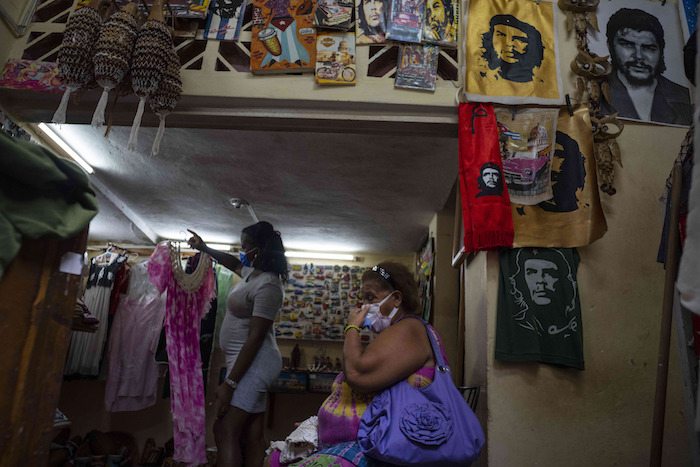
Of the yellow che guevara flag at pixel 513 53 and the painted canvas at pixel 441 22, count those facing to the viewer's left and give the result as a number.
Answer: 0

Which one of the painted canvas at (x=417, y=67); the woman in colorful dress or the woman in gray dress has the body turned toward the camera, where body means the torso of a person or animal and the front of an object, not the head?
the painted canvas

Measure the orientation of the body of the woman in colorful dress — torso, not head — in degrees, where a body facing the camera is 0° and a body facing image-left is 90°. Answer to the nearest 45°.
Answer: approximately 90°

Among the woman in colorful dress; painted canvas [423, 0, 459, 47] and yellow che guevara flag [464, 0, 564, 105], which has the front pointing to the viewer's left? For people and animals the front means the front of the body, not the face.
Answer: the woman in colorful dress

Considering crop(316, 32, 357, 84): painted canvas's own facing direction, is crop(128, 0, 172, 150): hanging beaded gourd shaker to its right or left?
on its right

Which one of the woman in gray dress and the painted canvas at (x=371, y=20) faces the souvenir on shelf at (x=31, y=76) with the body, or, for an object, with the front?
the woman in gray dress

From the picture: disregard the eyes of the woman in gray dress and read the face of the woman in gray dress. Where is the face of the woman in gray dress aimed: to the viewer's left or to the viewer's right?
to the viewer's left

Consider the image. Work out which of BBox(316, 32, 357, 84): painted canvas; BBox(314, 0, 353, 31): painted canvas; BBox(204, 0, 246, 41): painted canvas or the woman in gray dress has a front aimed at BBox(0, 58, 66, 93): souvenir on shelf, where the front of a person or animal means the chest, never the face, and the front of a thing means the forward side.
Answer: the woman in gray dress

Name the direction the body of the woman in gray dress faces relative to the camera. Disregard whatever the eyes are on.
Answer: to the viewer's left

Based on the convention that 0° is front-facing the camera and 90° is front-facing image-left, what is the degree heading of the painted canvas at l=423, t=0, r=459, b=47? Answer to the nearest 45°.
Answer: approximately 0°

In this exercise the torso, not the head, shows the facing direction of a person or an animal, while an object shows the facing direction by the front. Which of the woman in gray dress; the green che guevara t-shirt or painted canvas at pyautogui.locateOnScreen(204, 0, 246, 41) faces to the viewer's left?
the woman in gray dress
